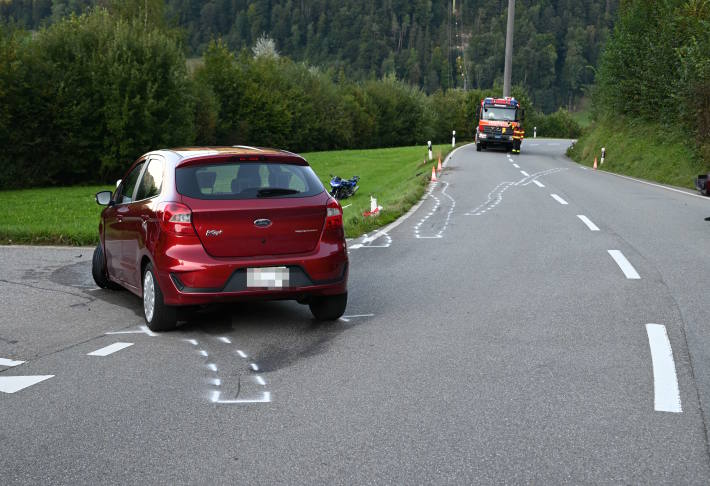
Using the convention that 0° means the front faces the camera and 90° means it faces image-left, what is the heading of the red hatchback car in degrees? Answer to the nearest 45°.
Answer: approximately 135°
